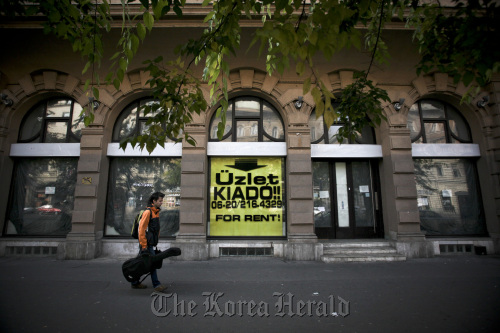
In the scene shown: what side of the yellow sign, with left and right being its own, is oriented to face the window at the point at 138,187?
right

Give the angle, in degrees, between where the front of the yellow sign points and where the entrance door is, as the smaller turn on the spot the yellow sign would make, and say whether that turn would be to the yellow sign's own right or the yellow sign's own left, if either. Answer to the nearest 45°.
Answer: approximately 90° to the yellow sign's own left

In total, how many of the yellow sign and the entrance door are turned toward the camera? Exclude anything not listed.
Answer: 2

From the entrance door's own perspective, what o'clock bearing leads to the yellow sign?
The yellow sign is roughly at 2 o'clock from the entrance door.

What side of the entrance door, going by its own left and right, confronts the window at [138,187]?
right

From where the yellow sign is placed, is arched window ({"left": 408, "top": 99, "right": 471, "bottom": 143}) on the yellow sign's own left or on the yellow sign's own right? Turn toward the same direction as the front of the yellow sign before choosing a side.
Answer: on the yellow sign's own left
